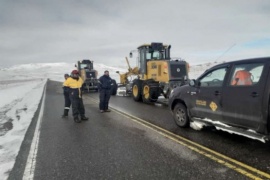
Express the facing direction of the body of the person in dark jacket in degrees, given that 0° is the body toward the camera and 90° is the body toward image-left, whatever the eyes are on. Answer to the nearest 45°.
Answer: approximately 0°
